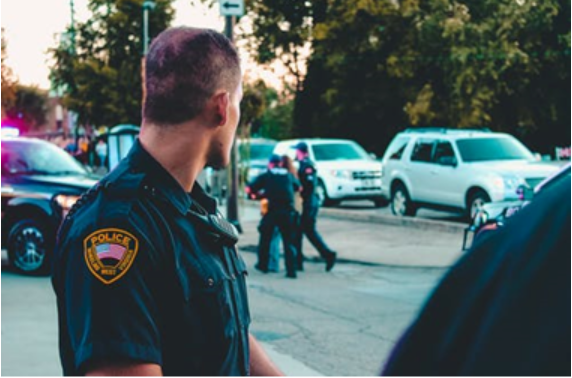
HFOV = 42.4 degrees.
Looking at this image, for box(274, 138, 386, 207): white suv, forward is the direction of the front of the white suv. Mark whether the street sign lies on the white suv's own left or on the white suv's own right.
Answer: on the white suv's own right

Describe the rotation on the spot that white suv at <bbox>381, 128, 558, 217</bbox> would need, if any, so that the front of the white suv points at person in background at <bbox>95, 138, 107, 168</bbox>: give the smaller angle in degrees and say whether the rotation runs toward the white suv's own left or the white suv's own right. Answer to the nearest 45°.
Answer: approximately 180°

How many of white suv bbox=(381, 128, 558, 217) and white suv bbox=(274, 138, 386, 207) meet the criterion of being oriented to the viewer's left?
0

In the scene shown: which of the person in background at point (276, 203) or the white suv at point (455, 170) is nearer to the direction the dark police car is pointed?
the person in background

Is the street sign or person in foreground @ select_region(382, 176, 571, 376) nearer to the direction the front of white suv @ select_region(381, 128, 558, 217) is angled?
the person in foreground

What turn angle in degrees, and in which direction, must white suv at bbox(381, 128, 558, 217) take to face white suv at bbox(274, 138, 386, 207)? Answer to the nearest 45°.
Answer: approximately 180°
